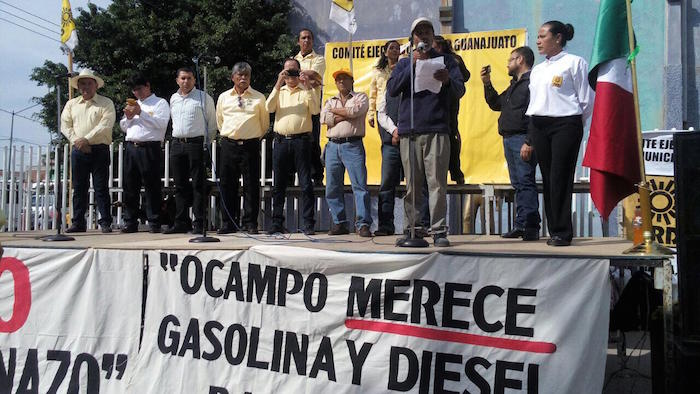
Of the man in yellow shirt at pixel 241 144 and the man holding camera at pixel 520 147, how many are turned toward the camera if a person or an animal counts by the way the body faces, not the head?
1

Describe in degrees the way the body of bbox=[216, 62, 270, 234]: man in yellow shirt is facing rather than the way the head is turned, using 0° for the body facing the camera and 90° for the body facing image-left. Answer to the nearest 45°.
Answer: approximately 0°

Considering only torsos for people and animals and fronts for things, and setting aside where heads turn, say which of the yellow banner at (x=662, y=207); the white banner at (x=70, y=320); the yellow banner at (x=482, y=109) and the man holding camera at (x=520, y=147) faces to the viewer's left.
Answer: the man holding camera

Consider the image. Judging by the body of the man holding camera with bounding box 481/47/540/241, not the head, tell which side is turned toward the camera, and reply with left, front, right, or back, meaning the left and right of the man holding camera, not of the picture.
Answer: left

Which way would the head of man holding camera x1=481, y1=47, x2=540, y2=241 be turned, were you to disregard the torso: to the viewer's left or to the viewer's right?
to the viewer's left

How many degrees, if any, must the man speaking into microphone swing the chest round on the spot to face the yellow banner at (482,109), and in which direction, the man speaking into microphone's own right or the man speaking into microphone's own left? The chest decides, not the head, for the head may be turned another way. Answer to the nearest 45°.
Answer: approximately 180°

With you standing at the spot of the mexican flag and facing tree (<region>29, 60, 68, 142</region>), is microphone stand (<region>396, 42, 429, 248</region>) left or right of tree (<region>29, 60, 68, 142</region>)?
left

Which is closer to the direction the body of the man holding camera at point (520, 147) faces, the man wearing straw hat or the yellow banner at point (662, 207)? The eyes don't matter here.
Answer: the man wearing straw hat

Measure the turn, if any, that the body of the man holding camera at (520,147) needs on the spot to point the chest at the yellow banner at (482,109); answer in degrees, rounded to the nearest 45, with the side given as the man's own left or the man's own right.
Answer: approximately 90° to the man's own right

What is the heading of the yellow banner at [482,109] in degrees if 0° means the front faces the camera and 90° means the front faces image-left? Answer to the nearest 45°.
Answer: approximately 0°
